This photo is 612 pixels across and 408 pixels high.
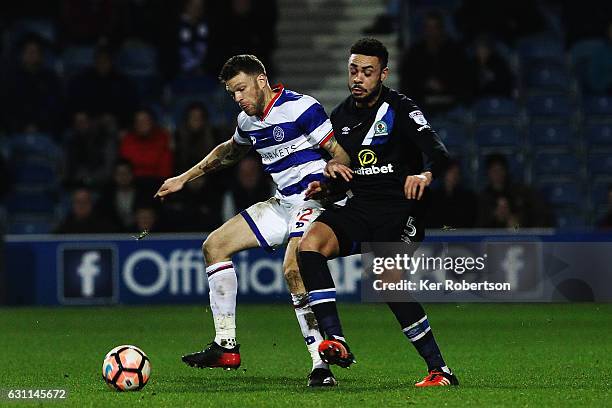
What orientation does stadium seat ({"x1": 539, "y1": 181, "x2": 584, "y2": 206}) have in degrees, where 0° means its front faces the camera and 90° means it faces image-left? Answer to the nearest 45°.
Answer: approximately 0°

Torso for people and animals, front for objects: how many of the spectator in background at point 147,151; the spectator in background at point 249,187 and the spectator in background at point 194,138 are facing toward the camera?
3

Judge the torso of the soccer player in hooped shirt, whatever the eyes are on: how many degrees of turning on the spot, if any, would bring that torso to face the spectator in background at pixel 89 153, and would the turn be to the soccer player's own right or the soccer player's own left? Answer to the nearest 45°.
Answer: approximately 135° to the soccer player's own right

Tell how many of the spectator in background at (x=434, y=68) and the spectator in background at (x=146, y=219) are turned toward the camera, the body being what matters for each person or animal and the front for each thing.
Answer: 2

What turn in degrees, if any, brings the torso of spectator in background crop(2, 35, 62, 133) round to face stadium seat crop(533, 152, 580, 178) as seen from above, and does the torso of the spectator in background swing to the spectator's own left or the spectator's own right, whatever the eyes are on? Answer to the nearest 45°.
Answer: approximately 90° to the spectator's own left
